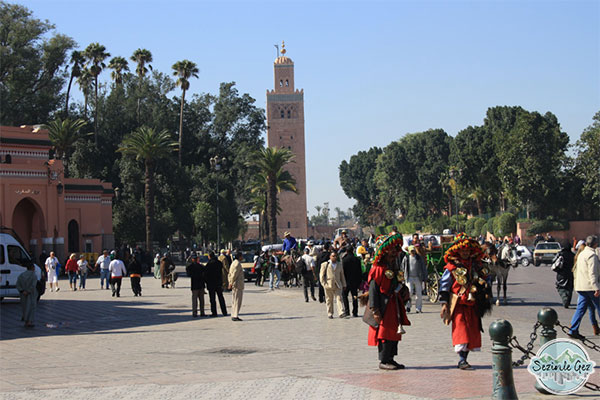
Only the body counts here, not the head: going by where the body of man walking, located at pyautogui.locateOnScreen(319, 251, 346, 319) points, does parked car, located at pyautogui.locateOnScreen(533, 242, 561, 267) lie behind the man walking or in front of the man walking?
behind

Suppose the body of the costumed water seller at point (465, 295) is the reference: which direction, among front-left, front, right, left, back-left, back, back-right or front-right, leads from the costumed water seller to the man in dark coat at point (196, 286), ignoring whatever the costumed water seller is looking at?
back-right

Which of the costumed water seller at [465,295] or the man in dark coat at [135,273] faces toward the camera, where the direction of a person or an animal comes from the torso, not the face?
the costumed water seller

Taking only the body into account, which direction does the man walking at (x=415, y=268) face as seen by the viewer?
toward the camera

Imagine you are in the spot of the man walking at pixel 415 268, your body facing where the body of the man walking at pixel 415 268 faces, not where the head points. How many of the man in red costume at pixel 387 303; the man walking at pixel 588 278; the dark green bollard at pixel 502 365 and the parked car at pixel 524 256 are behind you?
1

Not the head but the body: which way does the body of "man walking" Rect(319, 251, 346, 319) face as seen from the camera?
toward the camera

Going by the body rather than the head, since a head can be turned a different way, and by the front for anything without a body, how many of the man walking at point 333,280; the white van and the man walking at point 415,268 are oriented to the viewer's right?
1

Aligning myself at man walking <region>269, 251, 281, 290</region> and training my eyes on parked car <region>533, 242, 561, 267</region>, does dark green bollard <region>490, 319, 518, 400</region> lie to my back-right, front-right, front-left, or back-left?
back-right

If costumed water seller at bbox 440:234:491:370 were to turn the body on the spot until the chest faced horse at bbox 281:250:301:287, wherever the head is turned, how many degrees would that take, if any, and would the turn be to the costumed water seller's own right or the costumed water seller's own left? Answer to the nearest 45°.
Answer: approximately 180°

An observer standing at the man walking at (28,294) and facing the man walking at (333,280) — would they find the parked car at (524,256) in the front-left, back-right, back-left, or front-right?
front-left

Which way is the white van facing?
to the viewer's right

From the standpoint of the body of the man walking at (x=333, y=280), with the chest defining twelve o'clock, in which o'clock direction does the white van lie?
The white van is roughly at 4 o'clock from the man walking.

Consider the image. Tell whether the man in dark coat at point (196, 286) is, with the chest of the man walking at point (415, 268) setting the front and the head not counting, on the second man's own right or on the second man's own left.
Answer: on the second man's own right

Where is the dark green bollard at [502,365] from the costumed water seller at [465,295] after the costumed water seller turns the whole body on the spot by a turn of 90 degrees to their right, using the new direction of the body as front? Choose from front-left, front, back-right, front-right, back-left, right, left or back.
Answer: left

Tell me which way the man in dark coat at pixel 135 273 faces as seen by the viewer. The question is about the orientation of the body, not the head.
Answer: away from the camera

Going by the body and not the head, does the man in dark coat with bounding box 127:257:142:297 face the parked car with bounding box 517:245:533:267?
no

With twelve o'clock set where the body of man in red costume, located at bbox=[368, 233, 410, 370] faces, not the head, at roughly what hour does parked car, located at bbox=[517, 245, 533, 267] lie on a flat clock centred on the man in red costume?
The parked car is roughly at 8 o'clock from the man in red costume.
